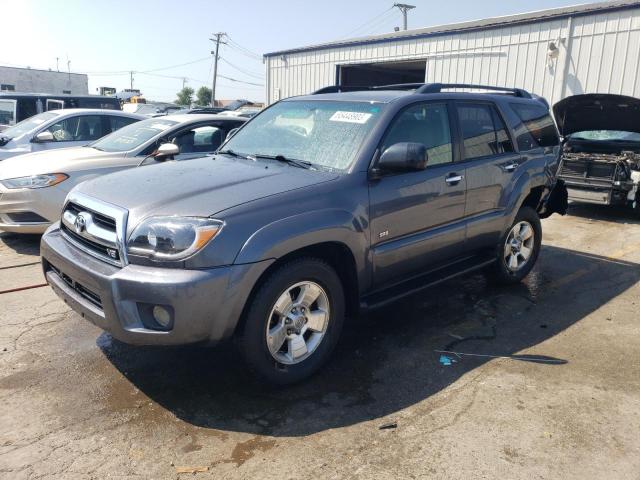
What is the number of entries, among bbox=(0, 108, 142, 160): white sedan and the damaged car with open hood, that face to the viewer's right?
0

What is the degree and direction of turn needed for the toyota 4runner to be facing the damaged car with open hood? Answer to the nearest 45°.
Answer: approximately 180°

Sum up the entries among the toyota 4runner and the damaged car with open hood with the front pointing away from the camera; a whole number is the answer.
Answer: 0

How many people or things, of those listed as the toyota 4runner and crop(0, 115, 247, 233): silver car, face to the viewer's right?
0

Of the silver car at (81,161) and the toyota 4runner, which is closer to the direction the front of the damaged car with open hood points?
the toyota 4runner

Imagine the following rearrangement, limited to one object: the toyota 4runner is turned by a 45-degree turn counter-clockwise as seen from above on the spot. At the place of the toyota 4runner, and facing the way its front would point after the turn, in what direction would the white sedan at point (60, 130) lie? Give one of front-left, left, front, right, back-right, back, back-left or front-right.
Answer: back-right

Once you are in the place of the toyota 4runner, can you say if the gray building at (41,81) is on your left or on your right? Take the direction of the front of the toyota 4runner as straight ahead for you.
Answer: on your right

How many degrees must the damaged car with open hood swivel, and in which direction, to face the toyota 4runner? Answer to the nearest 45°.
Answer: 0° — it already faces it

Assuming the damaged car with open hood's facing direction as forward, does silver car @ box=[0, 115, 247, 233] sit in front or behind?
in front

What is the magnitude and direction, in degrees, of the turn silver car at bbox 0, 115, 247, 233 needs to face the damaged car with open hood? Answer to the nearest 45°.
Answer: approximately 135° to its left
